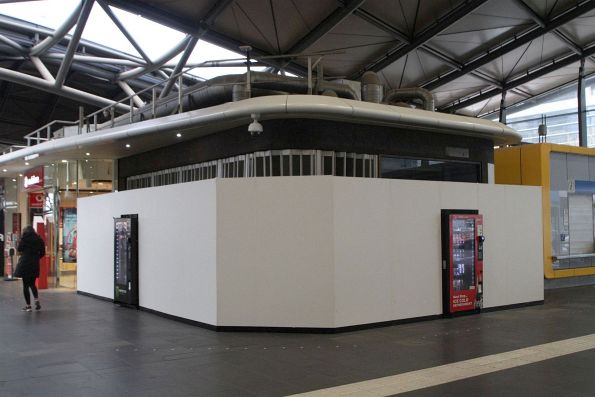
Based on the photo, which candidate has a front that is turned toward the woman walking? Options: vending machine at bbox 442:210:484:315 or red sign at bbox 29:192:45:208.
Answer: the red sign

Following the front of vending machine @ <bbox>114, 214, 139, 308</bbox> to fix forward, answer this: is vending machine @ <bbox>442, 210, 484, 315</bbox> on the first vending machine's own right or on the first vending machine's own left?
on the first vending machine's own left

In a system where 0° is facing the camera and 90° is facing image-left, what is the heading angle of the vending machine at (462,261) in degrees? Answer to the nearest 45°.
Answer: approximately 315°

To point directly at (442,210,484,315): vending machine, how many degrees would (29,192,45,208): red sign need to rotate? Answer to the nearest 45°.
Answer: approximately 45° to its left

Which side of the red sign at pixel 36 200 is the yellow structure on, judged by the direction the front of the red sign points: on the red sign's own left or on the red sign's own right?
on the red sign's own left

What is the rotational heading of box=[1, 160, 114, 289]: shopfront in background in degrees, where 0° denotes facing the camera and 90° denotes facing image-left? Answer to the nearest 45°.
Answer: approximately 45°

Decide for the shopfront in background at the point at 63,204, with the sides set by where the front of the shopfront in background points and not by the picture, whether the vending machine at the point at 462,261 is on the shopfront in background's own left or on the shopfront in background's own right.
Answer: on the shopfront in background's own left

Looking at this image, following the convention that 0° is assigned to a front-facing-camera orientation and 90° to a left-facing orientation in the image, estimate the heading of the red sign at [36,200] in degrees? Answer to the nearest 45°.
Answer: approximately 0°

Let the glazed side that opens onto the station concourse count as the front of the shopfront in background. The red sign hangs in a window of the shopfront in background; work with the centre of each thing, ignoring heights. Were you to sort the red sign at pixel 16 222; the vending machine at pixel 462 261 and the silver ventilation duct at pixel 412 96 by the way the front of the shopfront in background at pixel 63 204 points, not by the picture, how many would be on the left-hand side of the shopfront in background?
2

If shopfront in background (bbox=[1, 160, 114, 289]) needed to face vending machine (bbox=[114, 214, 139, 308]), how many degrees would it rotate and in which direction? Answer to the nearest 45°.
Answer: approximately 45° to its left

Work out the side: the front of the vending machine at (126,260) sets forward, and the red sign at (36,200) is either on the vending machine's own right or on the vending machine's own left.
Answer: on the vending machine's own right
